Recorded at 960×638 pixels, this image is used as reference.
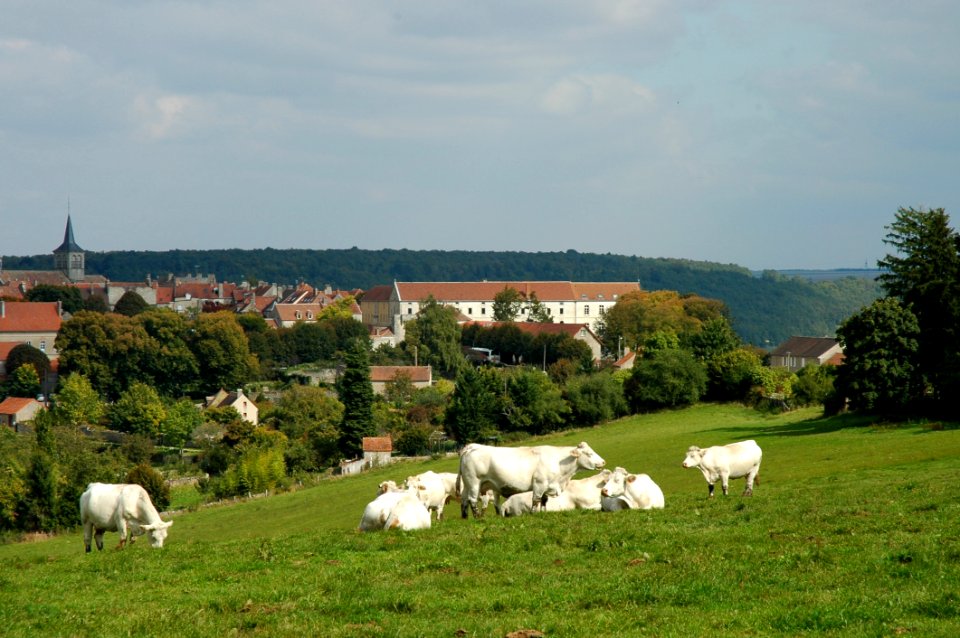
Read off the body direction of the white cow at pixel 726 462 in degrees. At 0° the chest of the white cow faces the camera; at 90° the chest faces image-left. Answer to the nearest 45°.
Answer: approximately 90°

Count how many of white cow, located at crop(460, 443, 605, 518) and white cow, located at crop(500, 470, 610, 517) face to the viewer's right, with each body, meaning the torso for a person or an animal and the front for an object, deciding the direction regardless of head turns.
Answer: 2

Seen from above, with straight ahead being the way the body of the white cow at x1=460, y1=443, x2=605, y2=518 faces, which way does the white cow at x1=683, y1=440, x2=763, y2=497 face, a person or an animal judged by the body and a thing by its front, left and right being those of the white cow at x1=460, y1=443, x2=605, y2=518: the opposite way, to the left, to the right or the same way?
the opposite way

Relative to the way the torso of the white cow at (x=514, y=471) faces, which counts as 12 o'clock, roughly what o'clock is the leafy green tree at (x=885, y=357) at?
The leafy green tree is roughly at 10 o'clock from the white cow.

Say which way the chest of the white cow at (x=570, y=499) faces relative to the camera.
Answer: to the viewer's right

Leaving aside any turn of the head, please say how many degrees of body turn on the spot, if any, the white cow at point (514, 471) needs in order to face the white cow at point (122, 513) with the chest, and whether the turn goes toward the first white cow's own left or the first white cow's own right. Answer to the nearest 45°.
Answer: approximately 180°

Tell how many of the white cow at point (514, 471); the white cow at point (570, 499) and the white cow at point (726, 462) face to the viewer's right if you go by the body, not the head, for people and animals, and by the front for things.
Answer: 2

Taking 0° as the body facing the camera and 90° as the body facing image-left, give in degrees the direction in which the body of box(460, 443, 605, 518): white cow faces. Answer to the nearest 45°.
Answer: approximately 270°

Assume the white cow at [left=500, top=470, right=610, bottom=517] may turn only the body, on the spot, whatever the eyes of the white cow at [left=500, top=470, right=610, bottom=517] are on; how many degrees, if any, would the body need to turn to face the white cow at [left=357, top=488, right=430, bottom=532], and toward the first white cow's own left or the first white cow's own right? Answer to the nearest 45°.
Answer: approximately 135° to the first white cow's own right

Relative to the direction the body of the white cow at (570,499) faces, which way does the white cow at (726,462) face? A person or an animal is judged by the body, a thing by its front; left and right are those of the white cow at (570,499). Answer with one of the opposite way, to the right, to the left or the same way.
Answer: the opposite way

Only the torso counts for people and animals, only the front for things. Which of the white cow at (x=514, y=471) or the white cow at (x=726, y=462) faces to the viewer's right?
the white cow at (x=514, y=471)

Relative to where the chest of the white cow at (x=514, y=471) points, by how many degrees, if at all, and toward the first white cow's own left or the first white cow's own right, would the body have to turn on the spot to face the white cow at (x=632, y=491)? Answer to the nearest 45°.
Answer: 0° — it already faces it
